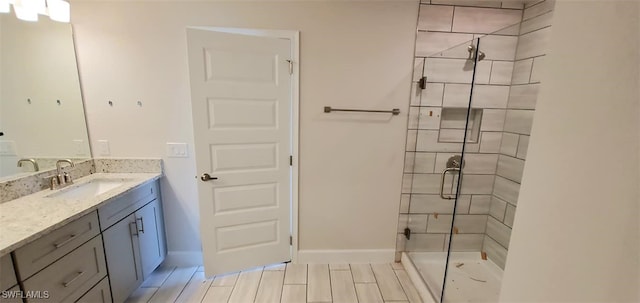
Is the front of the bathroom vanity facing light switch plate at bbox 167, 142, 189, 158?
no

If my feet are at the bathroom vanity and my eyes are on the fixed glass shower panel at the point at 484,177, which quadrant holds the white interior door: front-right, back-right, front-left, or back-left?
front-left

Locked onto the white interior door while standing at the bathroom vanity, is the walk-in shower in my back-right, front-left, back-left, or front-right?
front-right

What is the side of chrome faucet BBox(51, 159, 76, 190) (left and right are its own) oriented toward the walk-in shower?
front

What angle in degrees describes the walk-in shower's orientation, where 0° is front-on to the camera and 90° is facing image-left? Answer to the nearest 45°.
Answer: approximately 45°

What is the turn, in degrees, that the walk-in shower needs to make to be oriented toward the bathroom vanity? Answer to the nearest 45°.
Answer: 0° — it already faces it

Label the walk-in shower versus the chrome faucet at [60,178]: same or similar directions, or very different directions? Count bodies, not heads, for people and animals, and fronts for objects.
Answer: very different directions

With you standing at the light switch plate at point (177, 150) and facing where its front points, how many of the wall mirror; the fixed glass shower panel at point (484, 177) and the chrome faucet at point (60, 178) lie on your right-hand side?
2

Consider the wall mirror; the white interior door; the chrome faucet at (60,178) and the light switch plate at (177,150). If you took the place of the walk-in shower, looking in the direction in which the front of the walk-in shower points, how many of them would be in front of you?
4

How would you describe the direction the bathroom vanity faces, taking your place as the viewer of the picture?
facing the viewer and to the right of the viewer

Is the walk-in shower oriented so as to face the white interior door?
yes

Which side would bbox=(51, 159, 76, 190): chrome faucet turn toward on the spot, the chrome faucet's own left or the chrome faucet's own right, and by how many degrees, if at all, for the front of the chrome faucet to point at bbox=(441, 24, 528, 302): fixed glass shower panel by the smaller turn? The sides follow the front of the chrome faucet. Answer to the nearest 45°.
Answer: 0° — it already faces it

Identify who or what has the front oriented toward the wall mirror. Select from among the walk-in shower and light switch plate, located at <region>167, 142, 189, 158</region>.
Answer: the walk-in shower

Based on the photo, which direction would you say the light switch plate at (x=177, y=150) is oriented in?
toward the camera

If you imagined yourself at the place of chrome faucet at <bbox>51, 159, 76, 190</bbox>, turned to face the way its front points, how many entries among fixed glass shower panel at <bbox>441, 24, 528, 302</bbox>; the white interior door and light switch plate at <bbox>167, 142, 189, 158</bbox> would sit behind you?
0

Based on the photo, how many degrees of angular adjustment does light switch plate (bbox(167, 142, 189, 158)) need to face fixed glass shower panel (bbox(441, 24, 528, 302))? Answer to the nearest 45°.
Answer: approximately 45° to its left

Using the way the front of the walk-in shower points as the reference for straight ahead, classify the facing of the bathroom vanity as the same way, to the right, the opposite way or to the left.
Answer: the opposite way
